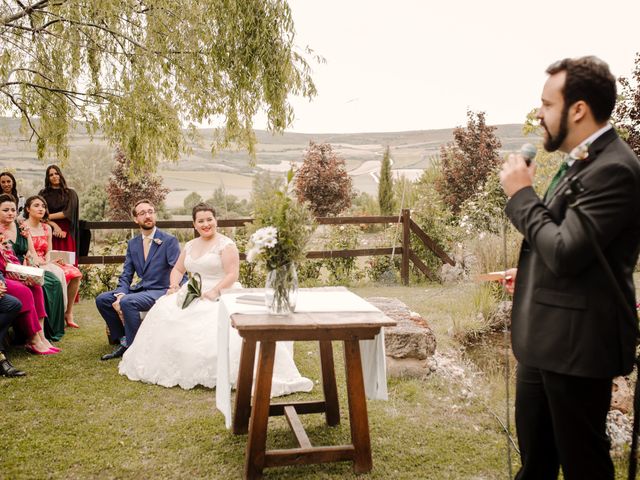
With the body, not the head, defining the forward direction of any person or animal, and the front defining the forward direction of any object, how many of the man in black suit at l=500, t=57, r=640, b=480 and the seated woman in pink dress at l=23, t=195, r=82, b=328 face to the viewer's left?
1

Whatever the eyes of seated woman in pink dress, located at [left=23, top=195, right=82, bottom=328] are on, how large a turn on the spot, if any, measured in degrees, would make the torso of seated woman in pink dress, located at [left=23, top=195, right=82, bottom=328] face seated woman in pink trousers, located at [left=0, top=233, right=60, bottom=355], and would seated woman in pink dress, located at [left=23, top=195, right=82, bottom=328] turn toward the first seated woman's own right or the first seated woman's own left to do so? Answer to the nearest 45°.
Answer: approximately 45° to the first seated woman's own right

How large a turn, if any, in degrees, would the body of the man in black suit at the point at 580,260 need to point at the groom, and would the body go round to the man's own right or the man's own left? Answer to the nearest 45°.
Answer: approximately 45° to the man's own right

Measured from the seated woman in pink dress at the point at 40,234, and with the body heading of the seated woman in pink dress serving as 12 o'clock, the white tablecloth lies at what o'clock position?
The white tablecloth is roughly at 1 o'clock from the seated woman in pink dress.

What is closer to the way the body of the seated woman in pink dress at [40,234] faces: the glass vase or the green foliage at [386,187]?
the glass vase

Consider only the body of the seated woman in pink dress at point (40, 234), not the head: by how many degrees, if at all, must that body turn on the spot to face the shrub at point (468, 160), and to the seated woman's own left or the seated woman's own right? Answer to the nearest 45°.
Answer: approximately 90° to the seated woman's own left

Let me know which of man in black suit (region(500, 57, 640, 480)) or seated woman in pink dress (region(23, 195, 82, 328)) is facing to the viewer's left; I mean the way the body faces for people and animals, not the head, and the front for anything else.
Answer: the man in black suit

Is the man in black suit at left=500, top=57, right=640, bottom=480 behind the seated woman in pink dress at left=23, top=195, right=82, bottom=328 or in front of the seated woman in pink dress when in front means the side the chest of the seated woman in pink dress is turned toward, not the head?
in front

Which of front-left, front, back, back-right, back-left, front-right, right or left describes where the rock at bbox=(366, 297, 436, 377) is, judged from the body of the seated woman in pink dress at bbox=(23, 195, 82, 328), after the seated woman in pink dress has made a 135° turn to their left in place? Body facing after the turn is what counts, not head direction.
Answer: back-right

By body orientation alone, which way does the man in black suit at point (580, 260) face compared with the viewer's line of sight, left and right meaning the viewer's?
facing to the left of the viewer

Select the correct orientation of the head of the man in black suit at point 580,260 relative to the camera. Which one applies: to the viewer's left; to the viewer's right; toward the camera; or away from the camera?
to the viewer's left

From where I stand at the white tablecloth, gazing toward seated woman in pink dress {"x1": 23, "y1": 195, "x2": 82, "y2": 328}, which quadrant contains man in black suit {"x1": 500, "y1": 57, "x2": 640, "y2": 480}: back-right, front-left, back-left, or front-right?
back-left
